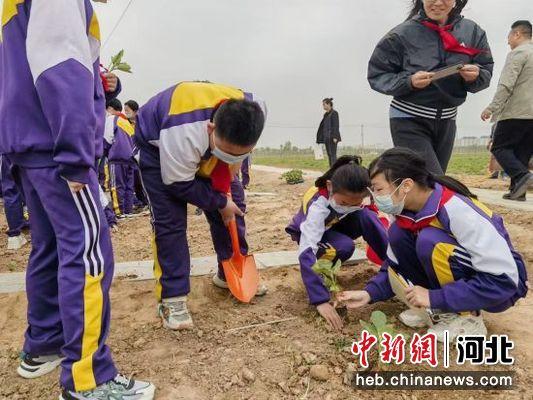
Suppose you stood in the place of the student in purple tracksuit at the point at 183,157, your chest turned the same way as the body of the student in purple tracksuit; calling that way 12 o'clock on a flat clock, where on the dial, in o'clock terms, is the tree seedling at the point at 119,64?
The tree seedling is roughly at 4 o'clock from the student in purple tracksuit.

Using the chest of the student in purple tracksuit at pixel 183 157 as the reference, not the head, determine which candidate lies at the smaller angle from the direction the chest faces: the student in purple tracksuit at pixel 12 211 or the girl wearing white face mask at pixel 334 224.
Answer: the girl wearing white face mask

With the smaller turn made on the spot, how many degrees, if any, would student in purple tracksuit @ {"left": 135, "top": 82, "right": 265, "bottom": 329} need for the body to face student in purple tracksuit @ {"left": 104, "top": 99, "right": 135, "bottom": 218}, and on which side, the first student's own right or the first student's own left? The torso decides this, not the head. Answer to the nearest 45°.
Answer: approximately 135° to the first student's own left

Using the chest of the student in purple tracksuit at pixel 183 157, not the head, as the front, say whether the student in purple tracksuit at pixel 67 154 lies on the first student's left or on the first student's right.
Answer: on the first student's right

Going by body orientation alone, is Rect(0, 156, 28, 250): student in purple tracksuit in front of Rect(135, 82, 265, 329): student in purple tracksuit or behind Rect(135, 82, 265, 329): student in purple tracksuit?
behind

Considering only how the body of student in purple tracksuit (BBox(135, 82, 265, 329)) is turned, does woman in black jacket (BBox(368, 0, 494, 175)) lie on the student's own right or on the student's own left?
on the student's own left

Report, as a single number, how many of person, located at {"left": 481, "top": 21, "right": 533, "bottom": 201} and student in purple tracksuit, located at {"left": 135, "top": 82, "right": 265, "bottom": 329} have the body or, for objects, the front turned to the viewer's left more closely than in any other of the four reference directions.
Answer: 1

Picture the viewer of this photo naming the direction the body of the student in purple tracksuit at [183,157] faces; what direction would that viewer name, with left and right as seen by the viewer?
facing the viewer and to the right of the viewer

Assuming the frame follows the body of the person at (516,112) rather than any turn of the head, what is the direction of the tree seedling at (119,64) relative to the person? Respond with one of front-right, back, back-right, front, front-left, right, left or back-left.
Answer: front-left

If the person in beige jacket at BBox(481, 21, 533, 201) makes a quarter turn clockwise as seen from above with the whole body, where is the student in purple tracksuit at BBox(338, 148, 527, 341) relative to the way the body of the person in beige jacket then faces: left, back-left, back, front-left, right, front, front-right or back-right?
back

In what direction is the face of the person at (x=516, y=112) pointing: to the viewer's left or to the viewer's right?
to the viewer's left

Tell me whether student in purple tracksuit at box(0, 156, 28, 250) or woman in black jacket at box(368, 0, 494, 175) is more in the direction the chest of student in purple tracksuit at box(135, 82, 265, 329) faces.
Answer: the woman in black jacket

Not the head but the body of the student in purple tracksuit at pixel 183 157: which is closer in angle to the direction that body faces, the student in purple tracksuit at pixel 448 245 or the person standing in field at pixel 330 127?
the student in purple tracksuit

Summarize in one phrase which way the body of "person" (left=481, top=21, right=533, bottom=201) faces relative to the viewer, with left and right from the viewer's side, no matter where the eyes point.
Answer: facing to the left of the viewer

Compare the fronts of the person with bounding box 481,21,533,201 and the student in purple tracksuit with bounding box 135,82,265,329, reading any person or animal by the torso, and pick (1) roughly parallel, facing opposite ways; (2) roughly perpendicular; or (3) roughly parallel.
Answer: roughly parallel, facing opposite ways
